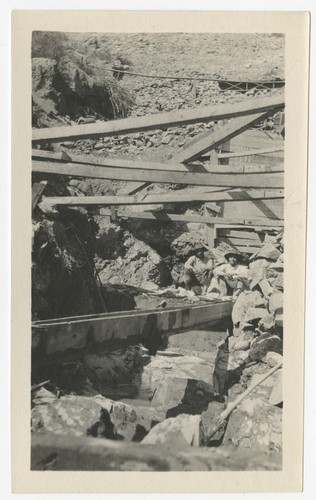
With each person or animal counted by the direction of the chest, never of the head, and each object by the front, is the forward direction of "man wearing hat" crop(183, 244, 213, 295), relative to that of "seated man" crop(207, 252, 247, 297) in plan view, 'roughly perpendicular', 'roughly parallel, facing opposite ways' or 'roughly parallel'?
roughly parallel

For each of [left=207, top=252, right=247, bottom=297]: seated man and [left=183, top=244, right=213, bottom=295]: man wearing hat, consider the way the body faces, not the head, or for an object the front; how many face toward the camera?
2

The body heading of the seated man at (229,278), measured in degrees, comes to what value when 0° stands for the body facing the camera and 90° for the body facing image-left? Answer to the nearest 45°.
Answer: approximately 0°

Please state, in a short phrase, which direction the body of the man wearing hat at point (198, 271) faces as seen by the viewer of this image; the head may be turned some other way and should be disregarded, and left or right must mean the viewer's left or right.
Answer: facing the viewer
